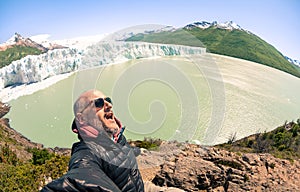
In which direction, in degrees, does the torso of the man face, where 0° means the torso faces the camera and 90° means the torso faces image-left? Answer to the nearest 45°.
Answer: approximately 315°

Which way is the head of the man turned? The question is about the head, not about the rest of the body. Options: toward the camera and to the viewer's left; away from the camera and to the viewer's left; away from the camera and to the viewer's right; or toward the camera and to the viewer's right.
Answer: toward the camera and to the viewer's right
